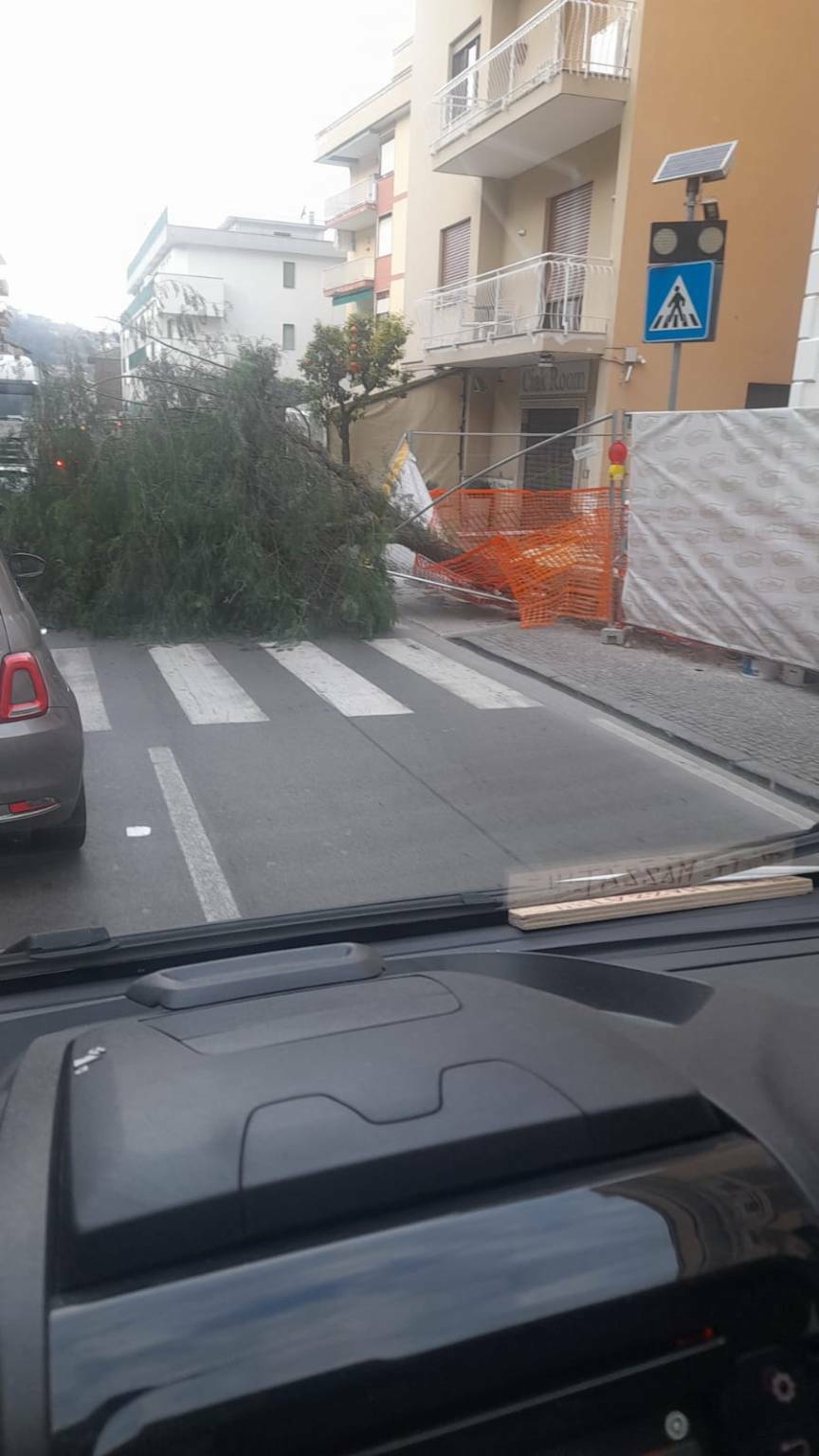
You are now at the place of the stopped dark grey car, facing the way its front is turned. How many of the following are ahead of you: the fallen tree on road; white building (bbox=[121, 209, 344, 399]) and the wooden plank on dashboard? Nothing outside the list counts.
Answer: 2

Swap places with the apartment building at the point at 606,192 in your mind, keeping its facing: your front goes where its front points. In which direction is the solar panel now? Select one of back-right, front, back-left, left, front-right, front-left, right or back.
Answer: front-left

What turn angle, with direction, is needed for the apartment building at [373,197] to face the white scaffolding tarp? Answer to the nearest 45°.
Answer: approximately 45° to its left

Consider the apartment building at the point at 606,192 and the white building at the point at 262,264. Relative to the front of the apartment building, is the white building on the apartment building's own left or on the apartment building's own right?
on the apartment building's own right

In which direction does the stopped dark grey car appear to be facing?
away from the camera

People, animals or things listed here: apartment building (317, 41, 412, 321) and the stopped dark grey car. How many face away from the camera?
1

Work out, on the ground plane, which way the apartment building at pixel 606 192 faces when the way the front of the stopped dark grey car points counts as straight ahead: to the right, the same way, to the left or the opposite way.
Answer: to the left

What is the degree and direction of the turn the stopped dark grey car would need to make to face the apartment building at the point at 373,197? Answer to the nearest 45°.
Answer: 0° — it already faces it

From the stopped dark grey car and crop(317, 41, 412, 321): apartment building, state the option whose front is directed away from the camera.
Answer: the stopped dark grey car

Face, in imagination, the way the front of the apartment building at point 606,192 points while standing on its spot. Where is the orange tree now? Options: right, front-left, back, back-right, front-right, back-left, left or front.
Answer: right

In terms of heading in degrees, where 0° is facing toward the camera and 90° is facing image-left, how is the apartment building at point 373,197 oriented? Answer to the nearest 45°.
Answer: approximately 45°

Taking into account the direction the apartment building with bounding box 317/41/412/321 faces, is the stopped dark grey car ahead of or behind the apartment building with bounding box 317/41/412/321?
ahead
